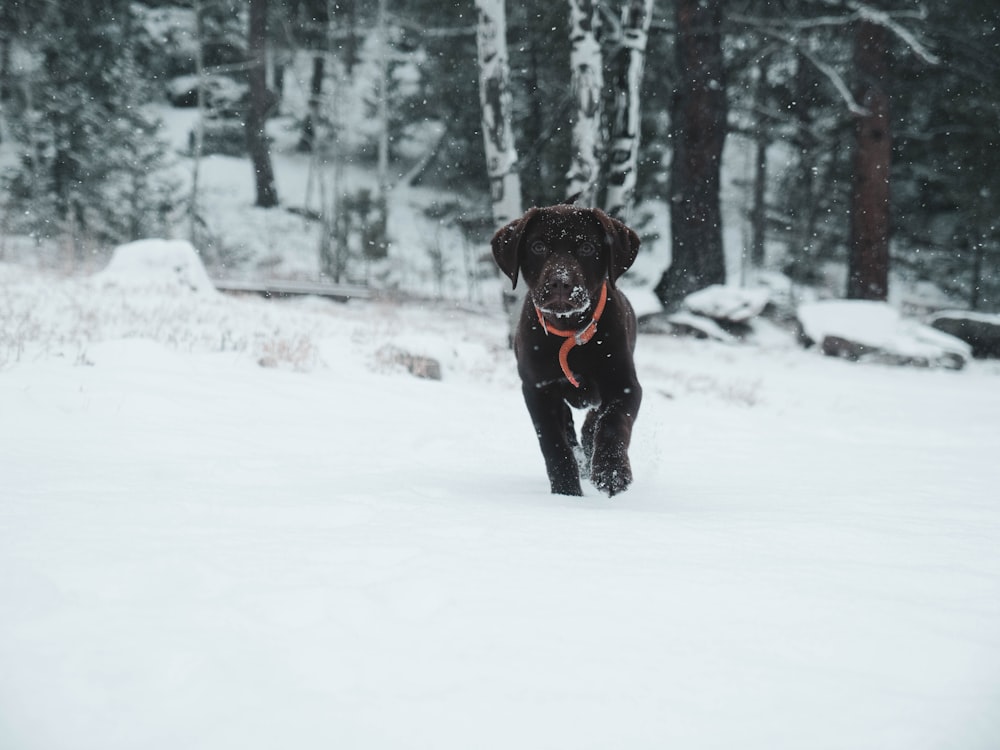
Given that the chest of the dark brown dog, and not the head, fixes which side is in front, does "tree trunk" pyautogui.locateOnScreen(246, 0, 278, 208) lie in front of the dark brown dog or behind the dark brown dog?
behind

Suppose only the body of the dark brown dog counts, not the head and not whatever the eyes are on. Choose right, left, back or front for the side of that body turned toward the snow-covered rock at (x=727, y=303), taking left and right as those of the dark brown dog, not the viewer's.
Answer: back

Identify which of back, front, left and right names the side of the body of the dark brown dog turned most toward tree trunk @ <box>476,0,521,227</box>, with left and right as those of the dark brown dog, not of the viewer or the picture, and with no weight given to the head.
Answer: back

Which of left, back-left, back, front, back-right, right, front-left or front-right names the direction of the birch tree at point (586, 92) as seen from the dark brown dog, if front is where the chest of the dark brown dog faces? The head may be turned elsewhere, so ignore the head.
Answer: back

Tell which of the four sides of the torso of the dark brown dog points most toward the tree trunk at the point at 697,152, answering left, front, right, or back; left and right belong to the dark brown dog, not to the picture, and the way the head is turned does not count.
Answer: back

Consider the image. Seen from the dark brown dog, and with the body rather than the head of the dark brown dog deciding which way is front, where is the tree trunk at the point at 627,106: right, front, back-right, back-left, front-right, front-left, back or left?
back

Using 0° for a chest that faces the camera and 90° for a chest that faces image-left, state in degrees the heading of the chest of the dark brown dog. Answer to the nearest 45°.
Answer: approximately 0°
